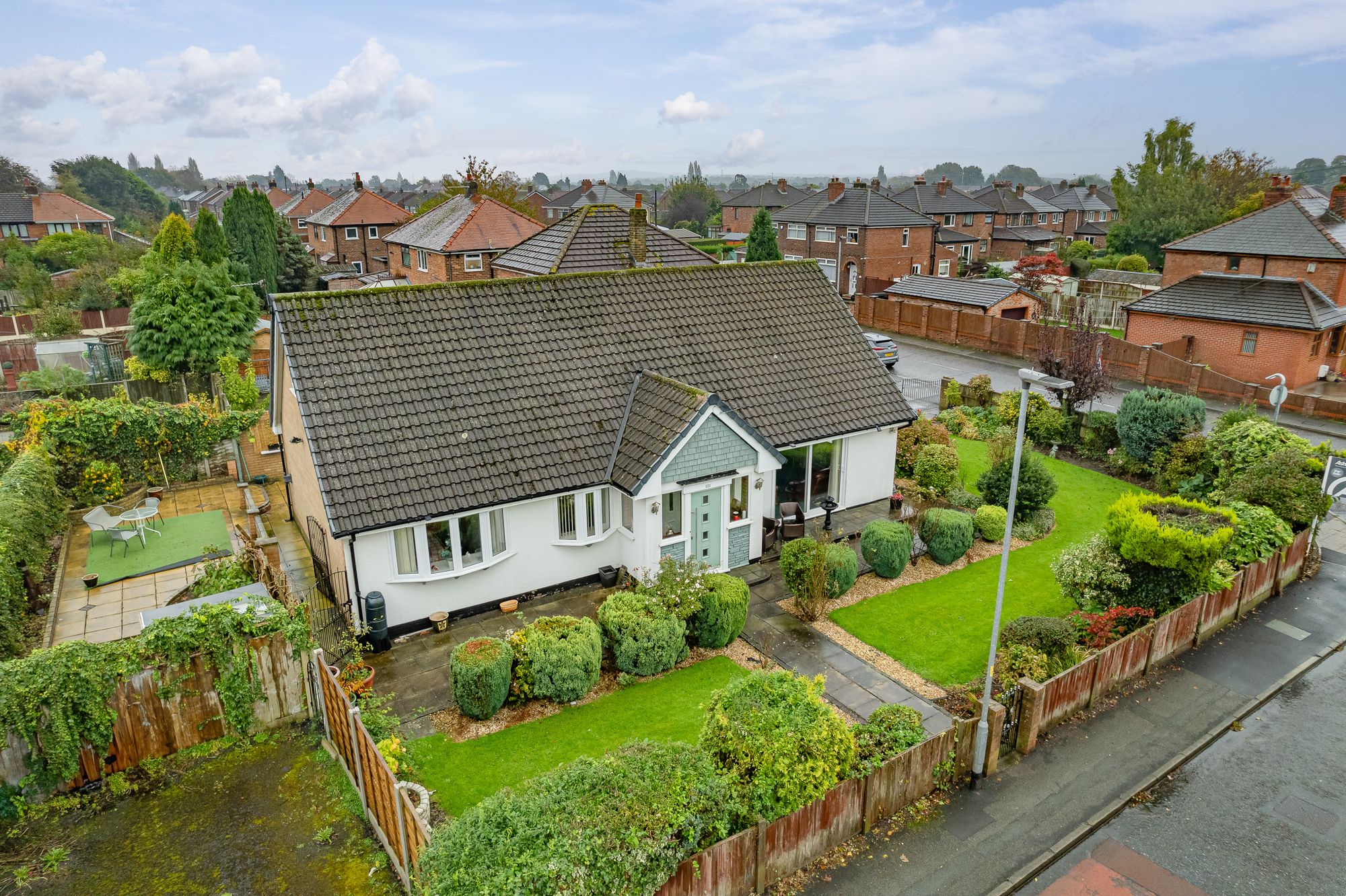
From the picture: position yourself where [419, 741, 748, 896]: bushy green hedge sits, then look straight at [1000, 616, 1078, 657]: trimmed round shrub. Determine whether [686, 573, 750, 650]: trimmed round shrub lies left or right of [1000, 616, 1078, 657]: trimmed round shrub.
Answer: left

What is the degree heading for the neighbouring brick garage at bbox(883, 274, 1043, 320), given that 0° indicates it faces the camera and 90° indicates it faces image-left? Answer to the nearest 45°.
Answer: approximately 315°

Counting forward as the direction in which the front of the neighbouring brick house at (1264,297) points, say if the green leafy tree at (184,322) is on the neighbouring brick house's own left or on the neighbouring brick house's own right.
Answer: on the neighbouring brick house's own right

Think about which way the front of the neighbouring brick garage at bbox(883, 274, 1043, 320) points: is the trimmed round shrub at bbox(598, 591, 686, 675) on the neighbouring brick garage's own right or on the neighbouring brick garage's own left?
on the neighbouring brick garage's own right

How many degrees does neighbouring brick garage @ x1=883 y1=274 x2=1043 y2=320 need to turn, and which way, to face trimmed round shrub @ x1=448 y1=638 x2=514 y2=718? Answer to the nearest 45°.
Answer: approximately 45° to its right

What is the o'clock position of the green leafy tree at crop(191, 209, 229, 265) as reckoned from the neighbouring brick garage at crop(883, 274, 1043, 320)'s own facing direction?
The green leafy tree is roughly at 4 o'clock from the neighbouring brick garage.
